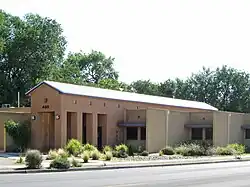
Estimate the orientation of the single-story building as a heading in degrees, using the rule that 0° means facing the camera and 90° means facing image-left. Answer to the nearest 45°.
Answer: approximately 45°

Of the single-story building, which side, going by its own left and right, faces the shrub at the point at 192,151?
left

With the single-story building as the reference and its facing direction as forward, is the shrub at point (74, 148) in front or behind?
in front
